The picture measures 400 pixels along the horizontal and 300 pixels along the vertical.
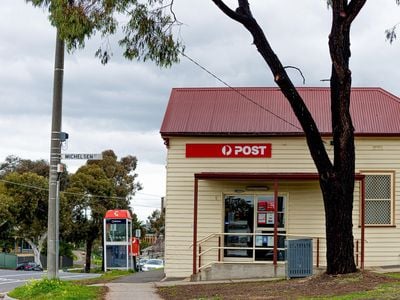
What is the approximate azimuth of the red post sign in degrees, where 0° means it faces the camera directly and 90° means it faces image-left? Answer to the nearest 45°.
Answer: approximately 0°
